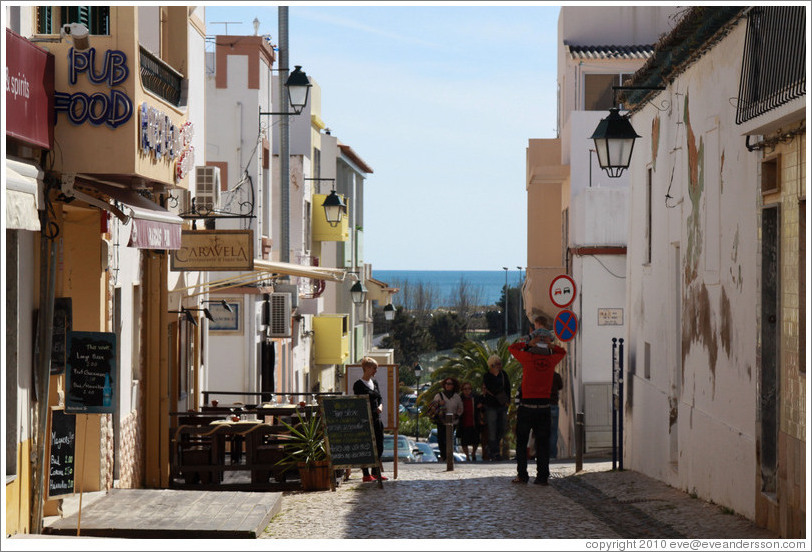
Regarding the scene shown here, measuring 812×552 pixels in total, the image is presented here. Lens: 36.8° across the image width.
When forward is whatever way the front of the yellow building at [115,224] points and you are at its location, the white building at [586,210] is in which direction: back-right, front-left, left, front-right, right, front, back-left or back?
left

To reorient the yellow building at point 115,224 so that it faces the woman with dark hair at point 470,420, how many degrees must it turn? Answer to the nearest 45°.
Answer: approximately 90° to its left

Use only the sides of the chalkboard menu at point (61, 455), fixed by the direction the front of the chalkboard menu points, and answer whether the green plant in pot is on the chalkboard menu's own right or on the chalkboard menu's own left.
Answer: on the chalkboard menu's own left

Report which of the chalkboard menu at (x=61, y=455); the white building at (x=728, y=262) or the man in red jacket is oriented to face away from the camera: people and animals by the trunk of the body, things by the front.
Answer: the man in red jacket

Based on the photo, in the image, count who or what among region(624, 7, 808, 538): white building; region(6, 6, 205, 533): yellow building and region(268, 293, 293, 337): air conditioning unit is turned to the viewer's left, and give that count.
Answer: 1

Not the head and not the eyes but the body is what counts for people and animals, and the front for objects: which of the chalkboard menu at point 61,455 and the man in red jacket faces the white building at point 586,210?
the man in red jacket

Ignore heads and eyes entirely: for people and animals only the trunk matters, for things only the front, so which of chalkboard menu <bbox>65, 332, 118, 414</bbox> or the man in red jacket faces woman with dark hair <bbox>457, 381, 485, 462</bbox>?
the man in red jacket

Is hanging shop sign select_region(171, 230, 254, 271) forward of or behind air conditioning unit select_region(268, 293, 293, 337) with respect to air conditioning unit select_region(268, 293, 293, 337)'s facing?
forward

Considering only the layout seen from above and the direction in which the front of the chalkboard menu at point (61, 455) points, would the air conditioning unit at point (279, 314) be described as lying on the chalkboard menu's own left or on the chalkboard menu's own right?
on the chalkboard menu's own left

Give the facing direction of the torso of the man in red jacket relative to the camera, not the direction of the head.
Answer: away from the camera

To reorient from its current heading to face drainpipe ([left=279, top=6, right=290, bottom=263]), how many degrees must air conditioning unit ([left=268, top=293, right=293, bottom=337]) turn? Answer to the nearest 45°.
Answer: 0° — it already faces it

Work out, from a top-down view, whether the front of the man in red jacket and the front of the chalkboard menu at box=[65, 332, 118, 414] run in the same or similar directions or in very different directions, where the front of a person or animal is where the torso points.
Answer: very different directions

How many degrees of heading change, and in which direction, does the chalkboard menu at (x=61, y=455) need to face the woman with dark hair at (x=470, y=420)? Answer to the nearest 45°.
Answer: approximately 90° to its left

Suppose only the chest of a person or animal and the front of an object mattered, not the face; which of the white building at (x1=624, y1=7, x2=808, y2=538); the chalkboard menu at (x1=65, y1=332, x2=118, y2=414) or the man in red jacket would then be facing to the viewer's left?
the white building
